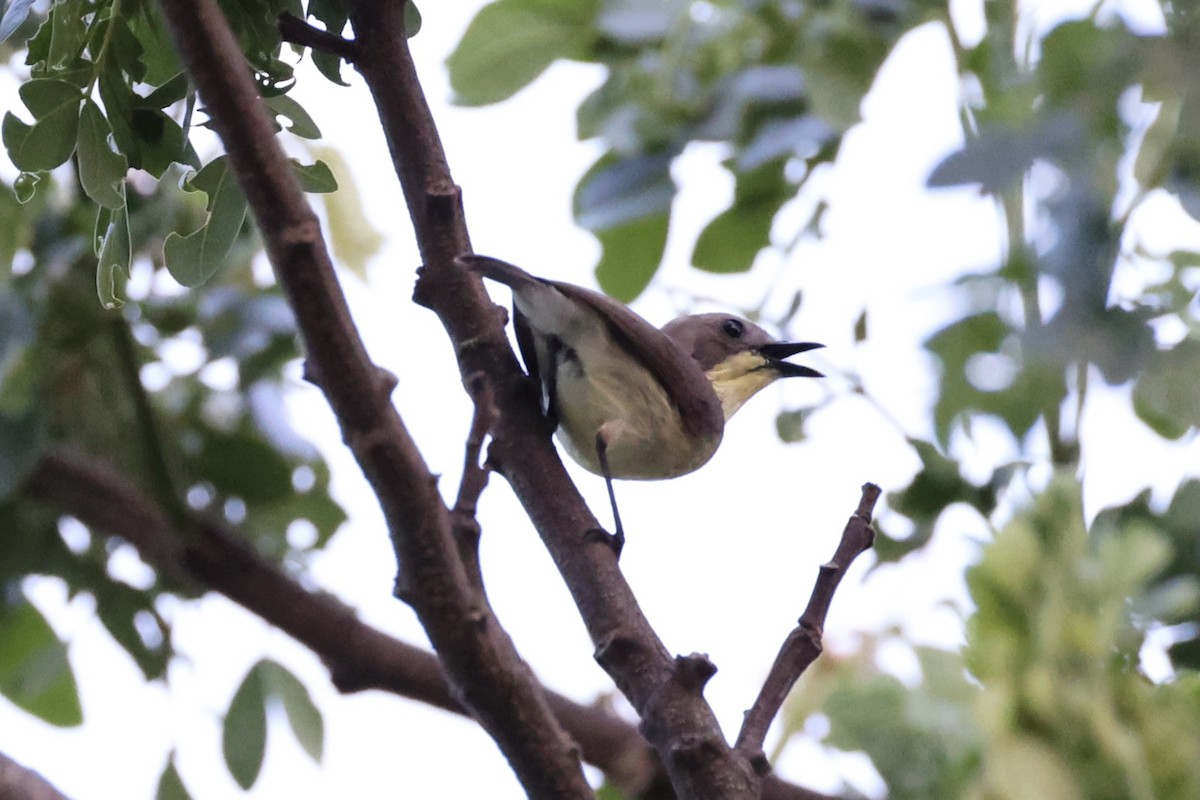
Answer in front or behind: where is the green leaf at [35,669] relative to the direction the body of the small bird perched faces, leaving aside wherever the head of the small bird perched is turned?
behind

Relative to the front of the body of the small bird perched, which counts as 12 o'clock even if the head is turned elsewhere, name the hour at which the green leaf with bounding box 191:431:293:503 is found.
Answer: The green leaf is roughly at 7 o'clock from the small bird perched.

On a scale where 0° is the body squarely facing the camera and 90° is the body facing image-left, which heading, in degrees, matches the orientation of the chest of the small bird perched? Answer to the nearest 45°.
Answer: approximately 270°

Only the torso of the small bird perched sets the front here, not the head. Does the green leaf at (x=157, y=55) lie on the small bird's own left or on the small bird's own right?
on the small bird's own right
